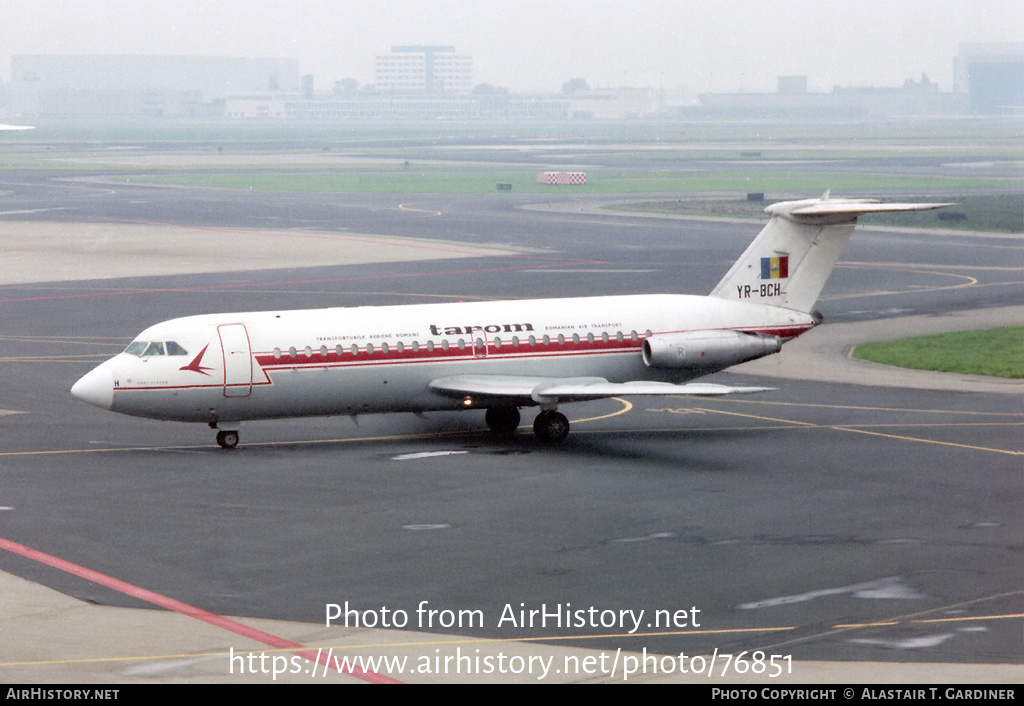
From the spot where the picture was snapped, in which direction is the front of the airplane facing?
facing the viewer and to the left of the viewer
